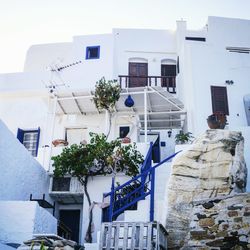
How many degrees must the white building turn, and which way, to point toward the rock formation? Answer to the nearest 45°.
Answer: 0° — it already faces it

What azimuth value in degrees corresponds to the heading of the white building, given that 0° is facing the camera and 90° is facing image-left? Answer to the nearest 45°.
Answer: approximately 0°

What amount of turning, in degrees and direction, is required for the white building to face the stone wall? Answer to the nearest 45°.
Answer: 0° — it already faces it
